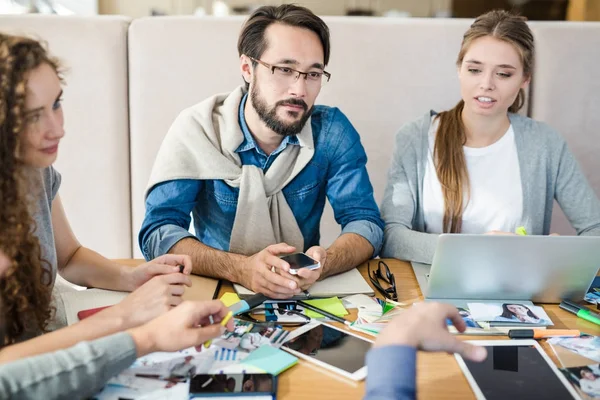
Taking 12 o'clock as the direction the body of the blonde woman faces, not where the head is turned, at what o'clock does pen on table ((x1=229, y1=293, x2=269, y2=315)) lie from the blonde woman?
The pen on table is roughly at 1 o'clock from the blonde woman.

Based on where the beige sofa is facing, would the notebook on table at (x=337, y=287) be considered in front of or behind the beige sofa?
in front

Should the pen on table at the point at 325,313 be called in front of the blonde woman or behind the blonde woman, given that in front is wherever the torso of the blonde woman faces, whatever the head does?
in front

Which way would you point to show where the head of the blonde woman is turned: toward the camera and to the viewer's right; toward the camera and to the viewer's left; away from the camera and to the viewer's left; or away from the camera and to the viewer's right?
toward the camera and to the viewer's left

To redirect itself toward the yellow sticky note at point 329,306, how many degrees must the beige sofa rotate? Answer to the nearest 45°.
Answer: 0° — it already faces it

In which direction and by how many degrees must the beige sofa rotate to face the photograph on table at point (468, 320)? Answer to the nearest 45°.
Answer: approximately 45° to its left

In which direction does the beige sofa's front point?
toward the camera

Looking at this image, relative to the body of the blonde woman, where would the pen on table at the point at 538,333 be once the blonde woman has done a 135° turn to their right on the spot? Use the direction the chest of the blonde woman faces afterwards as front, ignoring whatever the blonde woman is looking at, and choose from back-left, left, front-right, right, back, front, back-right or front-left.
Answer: back-left

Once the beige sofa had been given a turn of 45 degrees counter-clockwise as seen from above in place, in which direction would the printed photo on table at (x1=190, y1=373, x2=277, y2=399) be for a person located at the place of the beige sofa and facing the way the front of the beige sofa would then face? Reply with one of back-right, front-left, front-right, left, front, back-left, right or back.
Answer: front-right

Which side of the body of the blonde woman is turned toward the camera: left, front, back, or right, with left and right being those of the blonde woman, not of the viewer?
front

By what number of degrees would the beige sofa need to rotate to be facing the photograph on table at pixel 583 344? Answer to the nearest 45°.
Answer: approximately 45° to its left

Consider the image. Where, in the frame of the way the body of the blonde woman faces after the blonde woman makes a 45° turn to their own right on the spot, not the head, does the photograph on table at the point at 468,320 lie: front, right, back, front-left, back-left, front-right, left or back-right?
front-left

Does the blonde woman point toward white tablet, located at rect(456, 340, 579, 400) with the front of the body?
yes
